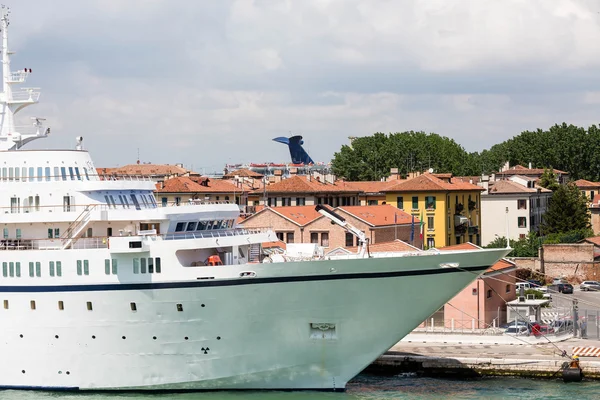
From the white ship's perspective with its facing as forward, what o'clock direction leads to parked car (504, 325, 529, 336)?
The parked car is roughly at 11 o'clock from the white ship.

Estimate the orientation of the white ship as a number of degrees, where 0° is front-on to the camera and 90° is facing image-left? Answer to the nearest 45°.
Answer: approximately 270°
